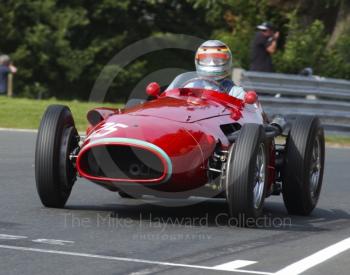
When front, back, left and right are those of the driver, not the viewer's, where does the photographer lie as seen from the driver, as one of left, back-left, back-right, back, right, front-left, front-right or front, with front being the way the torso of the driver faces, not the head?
back

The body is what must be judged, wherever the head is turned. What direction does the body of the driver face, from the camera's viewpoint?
toward the camera

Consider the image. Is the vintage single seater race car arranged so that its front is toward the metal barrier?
no

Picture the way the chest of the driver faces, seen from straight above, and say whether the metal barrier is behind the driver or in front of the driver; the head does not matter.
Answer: behind

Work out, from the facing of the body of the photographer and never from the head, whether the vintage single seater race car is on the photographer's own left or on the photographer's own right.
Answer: on the photographer's own right

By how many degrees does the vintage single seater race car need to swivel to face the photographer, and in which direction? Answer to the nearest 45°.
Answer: approximately 135° to its right
